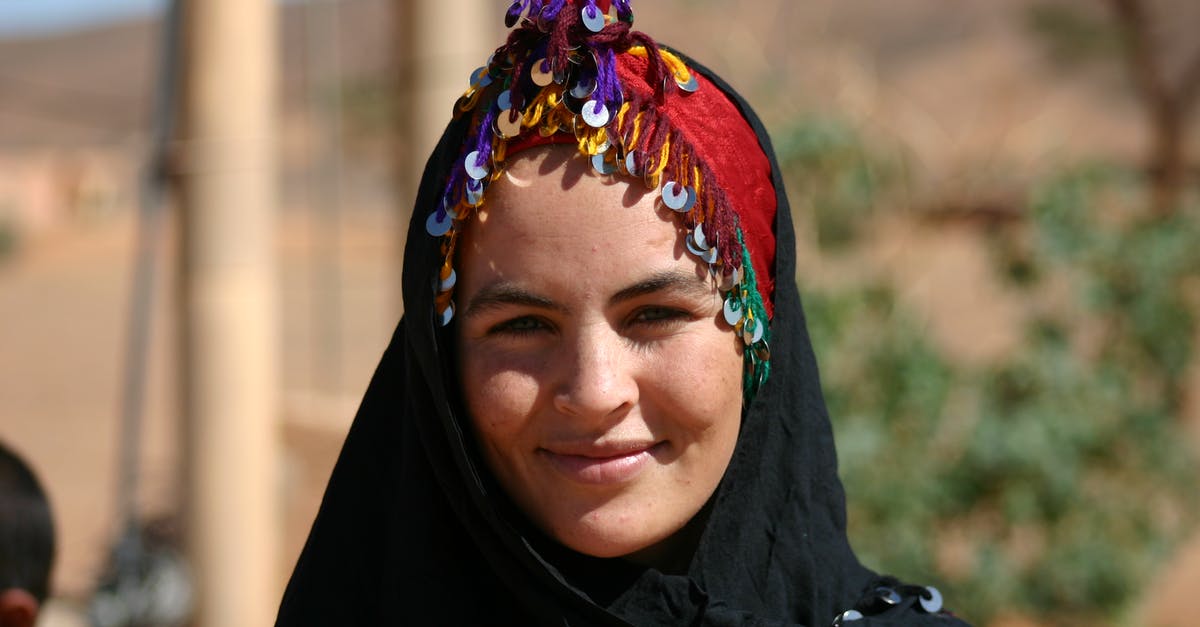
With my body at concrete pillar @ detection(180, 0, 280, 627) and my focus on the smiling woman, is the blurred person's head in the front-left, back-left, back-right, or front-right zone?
front-right

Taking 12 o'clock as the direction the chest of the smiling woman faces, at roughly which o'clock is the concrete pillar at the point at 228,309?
The concrete pillar is roughly at 5 o'clock from the smiling woman.

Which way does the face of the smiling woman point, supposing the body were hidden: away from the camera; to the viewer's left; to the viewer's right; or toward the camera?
toward the camera

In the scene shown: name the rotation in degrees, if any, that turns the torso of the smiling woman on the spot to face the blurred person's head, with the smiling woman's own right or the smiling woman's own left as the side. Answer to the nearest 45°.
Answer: approximately 135° to the smiling woman's own right

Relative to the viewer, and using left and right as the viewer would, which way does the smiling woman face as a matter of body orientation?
facing the viewer

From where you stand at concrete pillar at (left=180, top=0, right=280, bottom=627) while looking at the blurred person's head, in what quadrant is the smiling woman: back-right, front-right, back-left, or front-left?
front-left
